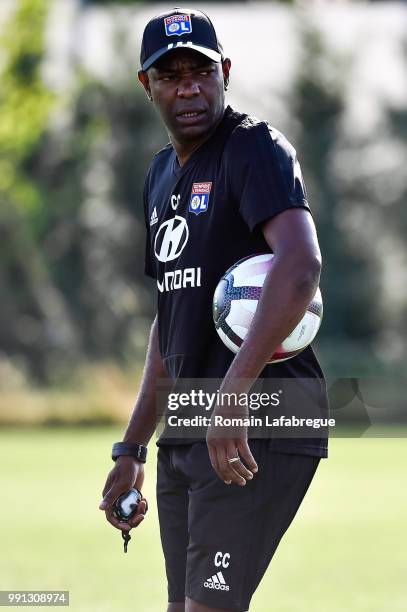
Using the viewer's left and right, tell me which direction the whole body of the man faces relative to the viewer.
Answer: facing the viewer and to the left of the viewer
